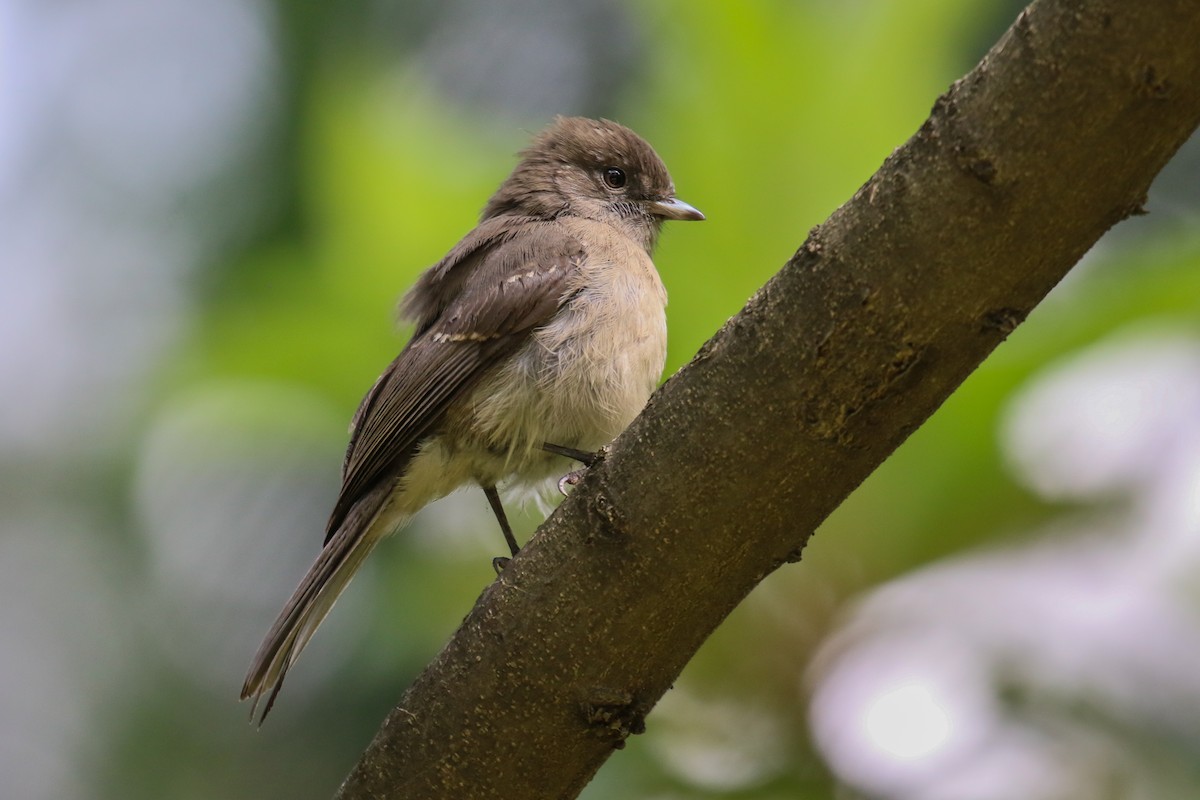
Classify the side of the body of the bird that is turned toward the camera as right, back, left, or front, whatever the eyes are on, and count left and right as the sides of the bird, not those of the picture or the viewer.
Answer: right
